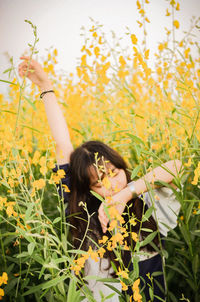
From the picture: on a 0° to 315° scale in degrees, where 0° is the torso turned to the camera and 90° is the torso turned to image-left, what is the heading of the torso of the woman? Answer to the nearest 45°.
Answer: approximately 0°
